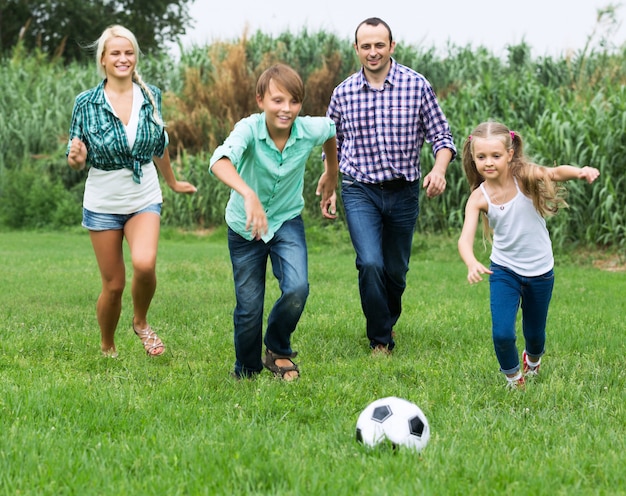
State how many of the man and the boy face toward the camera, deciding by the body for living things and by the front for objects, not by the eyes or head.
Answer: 2

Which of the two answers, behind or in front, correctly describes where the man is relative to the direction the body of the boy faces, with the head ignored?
behind

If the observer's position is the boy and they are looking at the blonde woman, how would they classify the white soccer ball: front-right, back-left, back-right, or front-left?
back-left

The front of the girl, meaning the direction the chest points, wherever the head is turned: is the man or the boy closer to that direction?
the boy

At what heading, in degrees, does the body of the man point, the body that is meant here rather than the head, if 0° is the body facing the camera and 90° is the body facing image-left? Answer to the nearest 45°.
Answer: approximately 0°

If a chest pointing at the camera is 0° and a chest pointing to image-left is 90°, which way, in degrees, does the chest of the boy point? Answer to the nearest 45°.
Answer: approximately 0°
